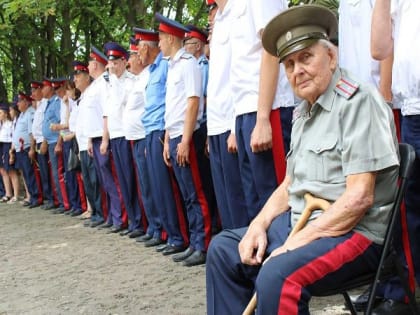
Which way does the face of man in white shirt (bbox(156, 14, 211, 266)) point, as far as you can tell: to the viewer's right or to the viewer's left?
to the viewer's left

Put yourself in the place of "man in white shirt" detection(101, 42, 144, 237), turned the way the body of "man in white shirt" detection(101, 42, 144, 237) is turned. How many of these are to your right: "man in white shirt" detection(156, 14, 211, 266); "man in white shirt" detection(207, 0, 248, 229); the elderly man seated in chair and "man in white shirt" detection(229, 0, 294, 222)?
0

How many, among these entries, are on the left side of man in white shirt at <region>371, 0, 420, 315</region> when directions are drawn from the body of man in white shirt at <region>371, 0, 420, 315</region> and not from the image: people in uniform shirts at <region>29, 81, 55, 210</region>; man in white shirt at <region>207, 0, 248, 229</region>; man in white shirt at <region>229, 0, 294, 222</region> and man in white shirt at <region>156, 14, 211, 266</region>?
0

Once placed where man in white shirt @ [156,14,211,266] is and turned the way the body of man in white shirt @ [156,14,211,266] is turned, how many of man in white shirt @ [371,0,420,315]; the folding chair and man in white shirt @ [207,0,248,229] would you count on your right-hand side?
0

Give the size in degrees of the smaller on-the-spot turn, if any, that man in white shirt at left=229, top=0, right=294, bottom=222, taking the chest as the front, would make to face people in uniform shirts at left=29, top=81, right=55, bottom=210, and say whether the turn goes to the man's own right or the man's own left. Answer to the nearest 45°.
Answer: approximately 90° to the man's own right

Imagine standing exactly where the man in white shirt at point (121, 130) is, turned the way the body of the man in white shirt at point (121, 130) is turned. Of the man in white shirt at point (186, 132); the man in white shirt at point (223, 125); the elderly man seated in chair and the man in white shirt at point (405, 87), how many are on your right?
0

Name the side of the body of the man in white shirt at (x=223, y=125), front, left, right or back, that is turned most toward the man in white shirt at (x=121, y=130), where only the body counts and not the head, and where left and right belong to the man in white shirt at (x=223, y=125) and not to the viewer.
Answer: right

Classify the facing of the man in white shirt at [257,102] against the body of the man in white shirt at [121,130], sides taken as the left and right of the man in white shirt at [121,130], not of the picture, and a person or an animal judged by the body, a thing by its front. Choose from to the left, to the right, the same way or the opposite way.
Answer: the same way

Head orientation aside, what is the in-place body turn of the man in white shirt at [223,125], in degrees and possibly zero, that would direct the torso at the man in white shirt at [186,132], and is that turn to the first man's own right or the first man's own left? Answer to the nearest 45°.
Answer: approximately 135° to the first man's own right

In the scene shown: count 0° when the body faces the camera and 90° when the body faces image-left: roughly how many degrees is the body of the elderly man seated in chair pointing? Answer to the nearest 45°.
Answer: approximately 45°

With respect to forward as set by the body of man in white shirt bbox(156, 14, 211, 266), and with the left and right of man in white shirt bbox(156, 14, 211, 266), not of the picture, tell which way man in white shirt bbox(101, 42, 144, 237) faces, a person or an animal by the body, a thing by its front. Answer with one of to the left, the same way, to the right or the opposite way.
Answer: the same way

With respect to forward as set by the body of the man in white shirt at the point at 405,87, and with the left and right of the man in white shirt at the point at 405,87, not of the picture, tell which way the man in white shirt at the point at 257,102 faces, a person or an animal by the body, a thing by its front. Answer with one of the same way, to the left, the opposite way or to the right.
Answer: the same way

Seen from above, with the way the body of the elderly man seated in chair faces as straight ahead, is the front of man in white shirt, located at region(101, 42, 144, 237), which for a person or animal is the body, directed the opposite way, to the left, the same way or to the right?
the same way

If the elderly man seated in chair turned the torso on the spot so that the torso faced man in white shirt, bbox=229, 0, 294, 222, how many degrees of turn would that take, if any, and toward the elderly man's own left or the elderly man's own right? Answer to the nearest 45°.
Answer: approximately 135° to the elderly man's own right

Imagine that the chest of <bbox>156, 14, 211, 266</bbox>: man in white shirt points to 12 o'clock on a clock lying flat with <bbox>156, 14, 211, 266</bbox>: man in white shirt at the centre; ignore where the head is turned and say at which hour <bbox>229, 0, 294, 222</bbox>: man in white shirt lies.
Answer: <bbox>229, 0, 294, 222</bbox>: man in white shirt is roughly at 10 o'clock from <bbox>156, 14, 211, 266</bbox>: man in white shirt.

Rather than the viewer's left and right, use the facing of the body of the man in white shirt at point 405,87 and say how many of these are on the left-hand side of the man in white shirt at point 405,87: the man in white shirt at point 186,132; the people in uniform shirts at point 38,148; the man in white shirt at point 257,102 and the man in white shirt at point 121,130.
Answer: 0

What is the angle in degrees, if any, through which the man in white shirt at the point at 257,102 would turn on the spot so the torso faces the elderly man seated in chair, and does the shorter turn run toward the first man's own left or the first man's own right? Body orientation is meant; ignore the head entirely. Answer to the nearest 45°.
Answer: approximately 45° to the first man's own left
